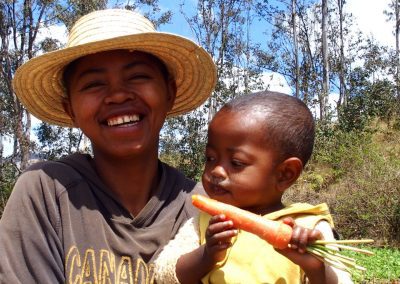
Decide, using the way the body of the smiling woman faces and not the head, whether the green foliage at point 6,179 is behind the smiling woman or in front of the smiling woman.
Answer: behind

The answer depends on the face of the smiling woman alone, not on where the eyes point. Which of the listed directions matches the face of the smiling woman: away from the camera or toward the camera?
toward the camera

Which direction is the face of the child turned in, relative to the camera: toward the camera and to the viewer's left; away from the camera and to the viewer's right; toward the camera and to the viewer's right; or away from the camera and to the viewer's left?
toward the camera and to the viewer's left

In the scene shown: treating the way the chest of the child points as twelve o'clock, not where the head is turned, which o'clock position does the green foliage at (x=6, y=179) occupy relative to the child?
The green foliage is roughly at 5 o'clock from the child.

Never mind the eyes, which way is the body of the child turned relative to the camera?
toward the camera

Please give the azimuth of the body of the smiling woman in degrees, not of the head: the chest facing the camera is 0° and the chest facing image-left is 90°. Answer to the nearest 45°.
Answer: approximately 0°
